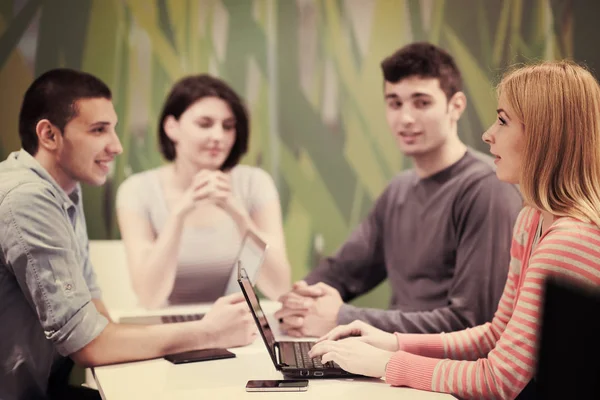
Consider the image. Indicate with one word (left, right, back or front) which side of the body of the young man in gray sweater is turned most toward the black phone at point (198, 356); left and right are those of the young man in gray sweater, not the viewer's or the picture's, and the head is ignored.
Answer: front

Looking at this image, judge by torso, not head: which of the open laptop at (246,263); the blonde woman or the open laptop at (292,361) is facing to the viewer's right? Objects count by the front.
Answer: the open laptop at (292,361)

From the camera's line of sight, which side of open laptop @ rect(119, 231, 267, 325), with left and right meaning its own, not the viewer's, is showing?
left

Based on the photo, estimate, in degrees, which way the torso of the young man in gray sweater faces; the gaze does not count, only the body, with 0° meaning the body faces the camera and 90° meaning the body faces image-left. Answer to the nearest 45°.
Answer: approximately 45°

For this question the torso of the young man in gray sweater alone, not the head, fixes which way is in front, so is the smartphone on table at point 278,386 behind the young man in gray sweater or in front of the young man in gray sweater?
in front

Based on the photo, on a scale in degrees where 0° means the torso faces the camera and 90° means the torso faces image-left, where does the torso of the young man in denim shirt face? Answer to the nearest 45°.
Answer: approximately 270°

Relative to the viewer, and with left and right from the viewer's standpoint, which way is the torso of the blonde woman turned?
facing to the left of the viewer

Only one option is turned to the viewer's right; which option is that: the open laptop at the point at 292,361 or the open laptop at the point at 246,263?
the open laptop at the point at 292,361

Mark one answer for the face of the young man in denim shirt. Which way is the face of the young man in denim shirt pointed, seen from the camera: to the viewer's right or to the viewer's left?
to the viewer's right

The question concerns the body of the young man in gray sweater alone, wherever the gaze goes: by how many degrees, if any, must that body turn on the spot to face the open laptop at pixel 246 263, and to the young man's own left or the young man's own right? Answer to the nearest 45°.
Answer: approximately 45° to the young man's own right

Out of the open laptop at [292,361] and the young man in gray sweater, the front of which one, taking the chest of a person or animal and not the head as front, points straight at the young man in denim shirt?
the young man in gray sweater

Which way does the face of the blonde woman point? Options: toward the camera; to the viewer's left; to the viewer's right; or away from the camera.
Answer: to the viewer's left

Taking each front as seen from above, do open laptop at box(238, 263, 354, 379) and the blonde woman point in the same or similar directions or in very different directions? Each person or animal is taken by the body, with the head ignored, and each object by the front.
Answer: very different directions

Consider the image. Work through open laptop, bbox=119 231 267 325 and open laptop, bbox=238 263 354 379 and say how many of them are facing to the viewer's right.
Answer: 1

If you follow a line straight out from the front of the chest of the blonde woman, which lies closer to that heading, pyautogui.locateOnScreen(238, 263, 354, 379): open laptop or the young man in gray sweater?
the open laptop
